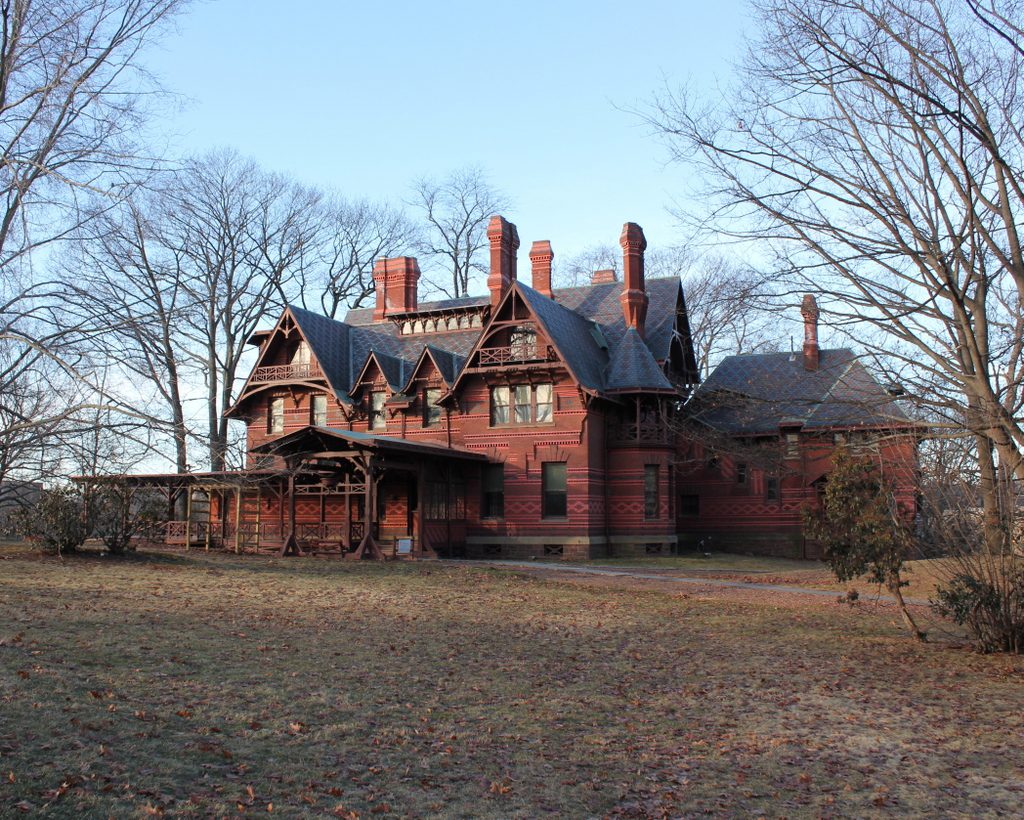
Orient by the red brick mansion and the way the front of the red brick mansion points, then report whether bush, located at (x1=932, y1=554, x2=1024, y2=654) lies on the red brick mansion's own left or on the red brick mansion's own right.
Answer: on the red brick mansion's own left

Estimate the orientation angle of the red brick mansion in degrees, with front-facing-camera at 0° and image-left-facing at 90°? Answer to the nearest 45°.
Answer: approximately 45°
